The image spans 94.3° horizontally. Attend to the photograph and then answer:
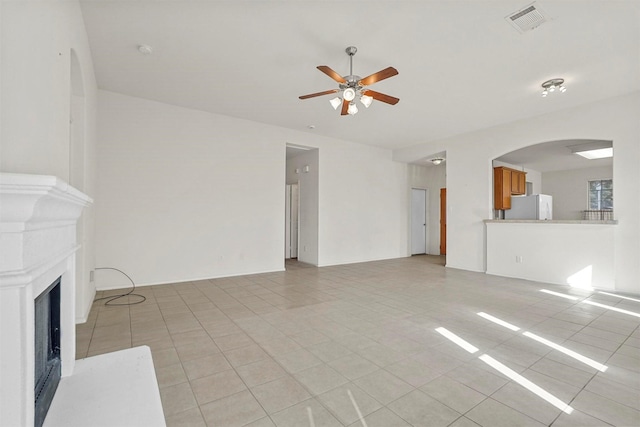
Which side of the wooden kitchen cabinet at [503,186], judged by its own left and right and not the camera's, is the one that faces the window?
left

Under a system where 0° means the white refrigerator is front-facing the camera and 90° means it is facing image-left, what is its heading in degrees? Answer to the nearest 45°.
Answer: approximately 315°

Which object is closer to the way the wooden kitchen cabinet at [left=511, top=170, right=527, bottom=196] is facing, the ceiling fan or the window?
the ceiling fan

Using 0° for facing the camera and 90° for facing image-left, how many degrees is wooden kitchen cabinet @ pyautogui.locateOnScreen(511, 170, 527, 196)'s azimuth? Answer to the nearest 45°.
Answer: approximately 315°

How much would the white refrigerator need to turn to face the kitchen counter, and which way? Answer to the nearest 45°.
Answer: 0° — it already faces it

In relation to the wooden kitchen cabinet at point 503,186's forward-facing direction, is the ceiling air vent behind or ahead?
ahead

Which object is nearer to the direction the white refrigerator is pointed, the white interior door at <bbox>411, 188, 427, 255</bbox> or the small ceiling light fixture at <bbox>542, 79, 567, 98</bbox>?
the small ceiling light fixture

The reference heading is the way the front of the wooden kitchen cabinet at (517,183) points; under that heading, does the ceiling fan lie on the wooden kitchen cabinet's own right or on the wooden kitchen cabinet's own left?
on the wooden kitchen cabinet's own right

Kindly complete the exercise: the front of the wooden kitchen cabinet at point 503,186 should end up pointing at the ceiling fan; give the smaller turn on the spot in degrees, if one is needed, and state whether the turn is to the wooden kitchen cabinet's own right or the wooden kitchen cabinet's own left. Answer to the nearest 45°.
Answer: approximately 45° to the wooden kitchen cabinet's own right

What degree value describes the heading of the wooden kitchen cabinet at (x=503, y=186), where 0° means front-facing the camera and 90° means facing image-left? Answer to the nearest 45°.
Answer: approximately 315°
